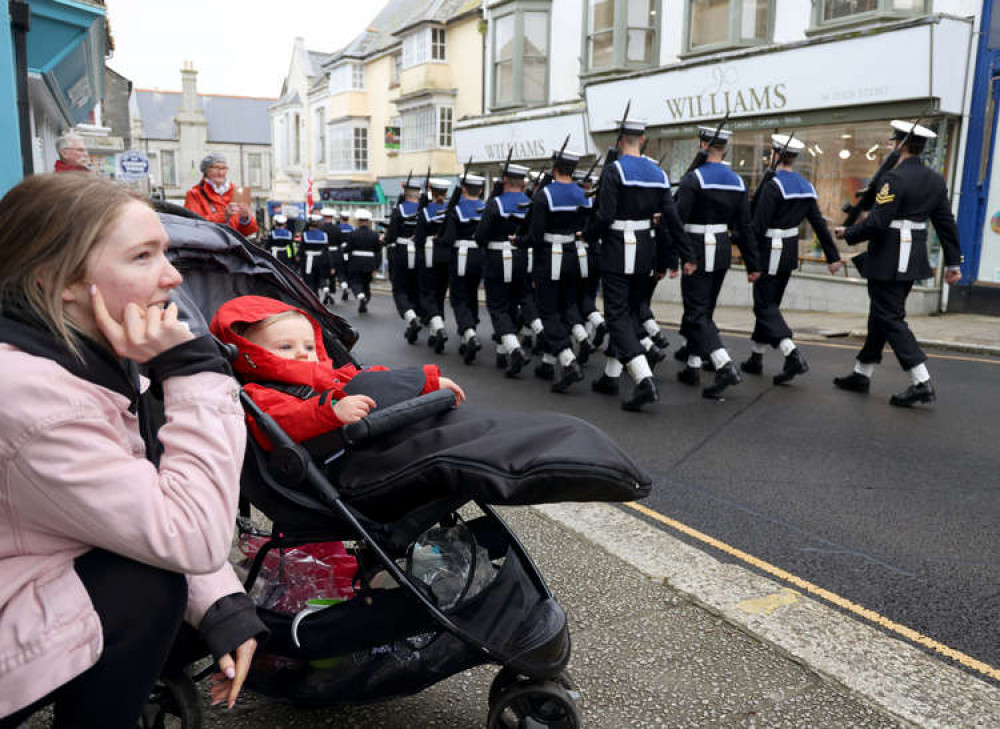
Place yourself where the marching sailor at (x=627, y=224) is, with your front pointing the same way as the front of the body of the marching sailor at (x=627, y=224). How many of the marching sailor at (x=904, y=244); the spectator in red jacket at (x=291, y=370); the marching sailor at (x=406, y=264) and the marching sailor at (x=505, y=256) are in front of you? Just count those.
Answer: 2

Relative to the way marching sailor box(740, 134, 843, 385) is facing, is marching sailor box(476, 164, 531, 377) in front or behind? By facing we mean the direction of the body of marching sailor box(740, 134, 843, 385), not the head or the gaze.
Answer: in front

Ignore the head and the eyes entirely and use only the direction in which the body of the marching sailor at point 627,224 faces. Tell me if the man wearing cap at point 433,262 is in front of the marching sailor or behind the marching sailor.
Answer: in front

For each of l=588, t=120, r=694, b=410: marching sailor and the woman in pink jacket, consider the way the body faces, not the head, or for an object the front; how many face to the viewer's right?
1

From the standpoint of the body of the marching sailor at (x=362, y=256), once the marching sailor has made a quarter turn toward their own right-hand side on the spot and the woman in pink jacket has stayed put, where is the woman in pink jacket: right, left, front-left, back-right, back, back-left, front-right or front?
right

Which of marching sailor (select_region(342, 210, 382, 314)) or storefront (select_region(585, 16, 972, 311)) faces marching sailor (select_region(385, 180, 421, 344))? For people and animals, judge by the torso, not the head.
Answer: the storefront

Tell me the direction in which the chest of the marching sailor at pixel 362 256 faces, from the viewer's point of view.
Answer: away from the camera

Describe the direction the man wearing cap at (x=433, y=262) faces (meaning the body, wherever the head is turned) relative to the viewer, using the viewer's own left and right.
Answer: facing away from the viewer

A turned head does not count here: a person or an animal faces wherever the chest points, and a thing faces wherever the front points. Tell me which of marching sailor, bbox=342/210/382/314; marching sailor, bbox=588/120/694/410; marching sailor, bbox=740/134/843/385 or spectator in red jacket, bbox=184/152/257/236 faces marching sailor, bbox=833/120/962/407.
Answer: the spectator in red jacket

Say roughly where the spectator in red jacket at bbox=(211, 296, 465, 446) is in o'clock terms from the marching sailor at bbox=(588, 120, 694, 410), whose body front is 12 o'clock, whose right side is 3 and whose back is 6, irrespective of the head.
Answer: The spectator in red jacket is roughly at 8 o'clock from the marching sailor.

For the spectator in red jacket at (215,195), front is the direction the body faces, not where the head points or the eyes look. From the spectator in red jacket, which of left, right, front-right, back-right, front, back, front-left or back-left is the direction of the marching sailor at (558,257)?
front

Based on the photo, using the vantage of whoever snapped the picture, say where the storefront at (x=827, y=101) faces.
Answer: facing the viewer and to the left of the viewer

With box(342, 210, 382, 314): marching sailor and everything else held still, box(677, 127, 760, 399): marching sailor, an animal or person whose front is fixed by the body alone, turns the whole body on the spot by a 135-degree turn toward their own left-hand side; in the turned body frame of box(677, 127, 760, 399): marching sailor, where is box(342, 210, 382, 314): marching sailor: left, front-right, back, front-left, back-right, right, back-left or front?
back-right

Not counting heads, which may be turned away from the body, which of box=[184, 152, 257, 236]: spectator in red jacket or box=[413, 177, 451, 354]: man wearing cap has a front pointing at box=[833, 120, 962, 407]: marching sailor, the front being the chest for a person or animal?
the spectator in red jacket

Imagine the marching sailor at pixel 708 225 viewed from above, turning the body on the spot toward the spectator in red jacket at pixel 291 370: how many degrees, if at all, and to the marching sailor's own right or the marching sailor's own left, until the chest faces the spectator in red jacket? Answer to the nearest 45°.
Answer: approximately 135° to the marching sailor's own left

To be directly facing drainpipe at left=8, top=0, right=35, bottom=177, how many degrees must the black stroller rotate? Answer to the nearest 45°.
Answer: approximately 135° to its left

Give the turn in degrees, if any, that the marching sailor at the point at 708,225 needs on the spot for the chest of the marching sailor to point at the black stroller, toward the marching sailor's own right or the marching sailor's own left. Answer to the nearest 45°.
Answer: approximately 135° to the marching sailor's own left

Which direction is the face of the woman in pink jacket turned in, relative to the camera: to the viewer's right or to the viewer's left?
to the viewer's right

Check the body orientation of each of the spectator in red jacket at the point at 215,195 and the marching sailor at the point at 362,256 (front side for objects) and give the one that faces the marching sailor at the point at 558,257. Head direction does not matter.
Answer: the spectator in red jacket

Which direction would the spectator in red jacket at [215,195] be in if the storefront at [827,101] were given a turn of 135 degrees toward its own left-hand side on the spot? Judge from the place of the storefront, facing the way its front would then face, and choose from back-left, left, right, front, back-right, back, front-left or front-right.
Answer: back-right

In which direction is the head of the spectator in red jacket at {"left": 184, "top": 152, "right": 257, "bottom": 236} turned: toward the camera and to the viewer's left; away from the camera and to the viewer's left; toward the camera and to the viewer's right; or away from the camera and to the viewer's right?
toward the camera and to the viewer's right
